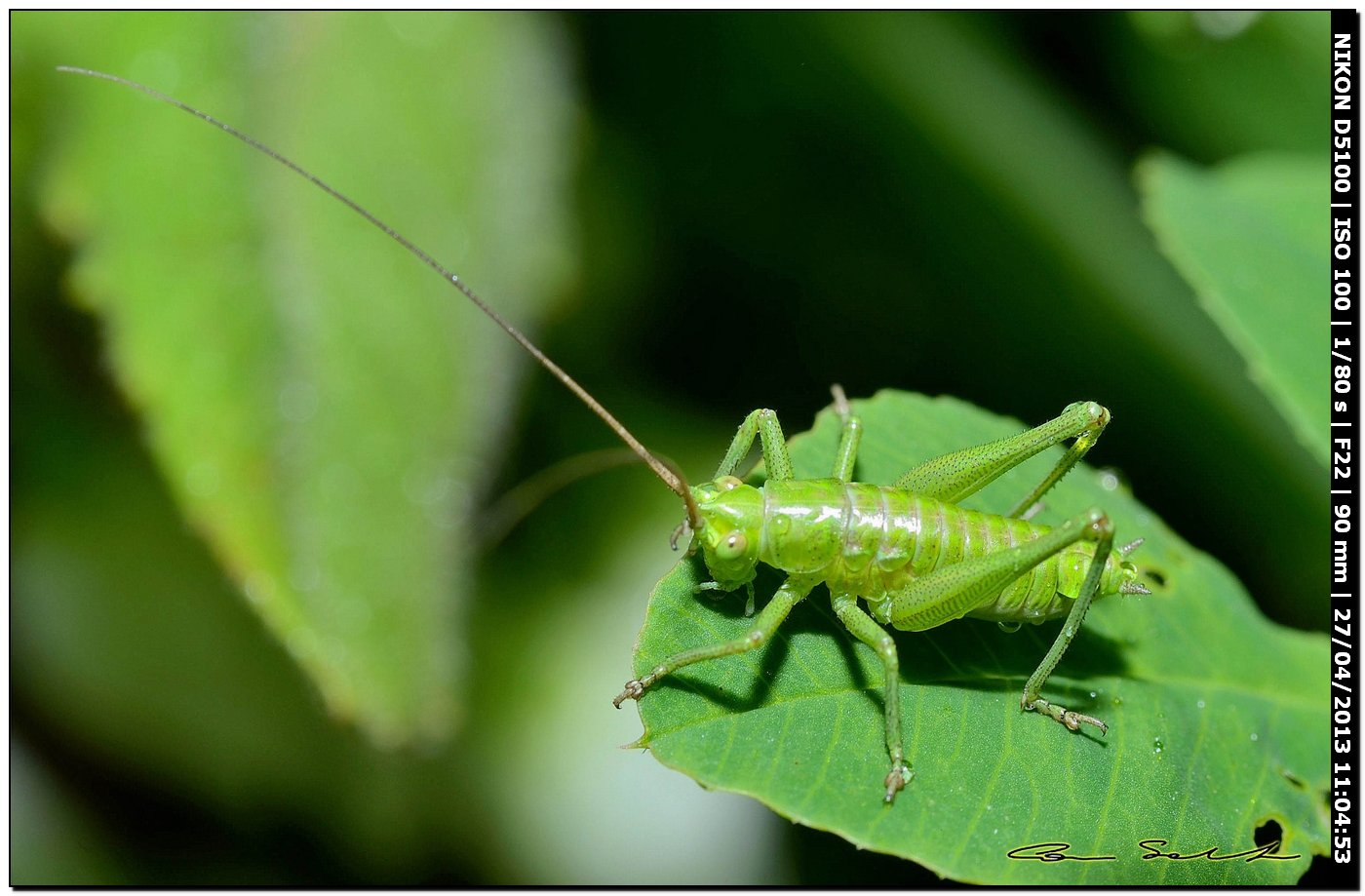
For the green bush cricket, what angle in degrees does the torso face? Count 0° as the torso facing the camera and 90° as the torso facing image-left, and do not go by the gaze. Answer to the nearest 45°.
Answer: approximately 90°

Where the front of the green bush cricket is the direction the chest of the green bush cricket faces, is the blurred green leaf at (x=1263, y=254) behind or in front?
behind

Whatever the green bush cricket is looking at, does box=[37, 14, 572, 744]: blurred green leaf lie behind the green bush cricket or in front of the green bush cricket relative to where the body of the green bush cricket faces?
in front
